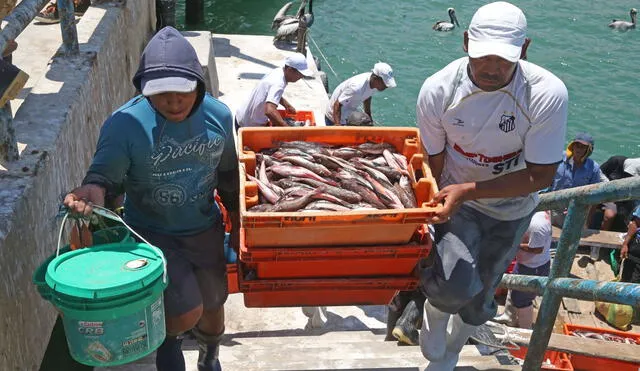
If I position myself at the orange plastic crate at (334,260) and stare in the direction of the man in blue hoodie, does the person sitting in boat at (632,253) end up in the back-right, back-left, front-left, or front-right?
back-right

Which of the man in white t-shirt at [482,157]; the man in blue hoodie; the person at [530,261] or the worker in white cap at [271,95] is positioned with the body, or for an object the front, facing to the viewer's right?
the worker in white cap

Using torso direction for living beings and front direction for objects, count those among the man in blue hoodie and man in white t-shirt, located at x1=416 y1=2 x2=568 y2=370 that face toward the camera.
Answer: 2

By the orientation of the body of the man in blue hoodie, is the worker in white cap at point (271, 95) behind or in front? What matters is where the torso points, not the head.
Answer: behind

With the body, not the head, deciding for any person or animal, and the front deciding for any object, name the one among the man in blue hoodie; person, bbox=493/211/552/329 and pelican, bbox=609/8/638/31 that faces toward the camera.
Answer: the man in blue hoodie

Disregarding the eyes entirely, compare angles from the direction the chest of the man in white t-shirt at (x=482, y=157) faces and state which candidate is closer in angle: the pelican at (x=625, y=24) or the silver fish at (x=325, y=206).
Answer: the silver fish

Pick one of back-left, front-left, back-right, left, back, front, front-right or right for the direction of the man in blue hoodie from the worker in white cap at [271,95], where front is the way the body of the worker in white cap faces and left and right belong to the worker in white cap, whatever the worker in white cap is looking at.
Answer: right
